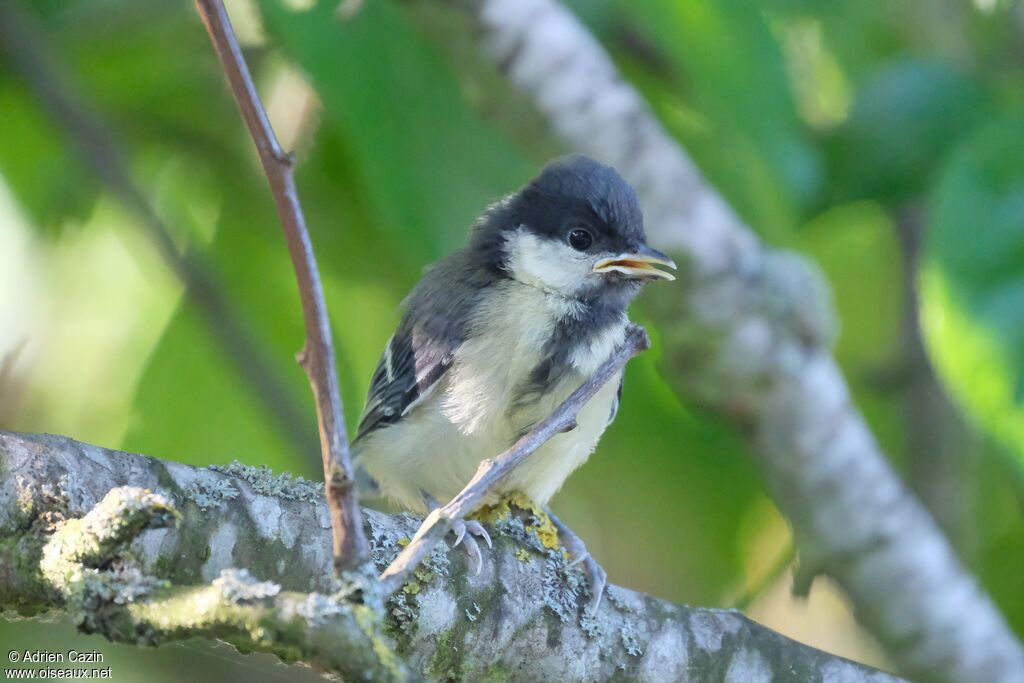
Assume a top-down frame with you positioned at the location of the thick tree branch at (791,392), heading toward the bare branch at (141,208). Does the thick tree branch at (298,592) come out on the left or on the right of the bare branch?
left

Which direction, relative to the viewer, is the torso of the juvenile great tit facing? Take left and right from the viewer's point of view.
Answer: facing the viewer and to the right of the viewer

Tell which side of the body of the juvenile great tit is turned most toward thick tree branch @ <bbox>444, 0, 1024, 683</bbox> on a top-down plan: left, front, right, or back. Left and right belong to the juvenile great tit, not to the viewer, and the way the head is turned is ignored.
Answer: left
